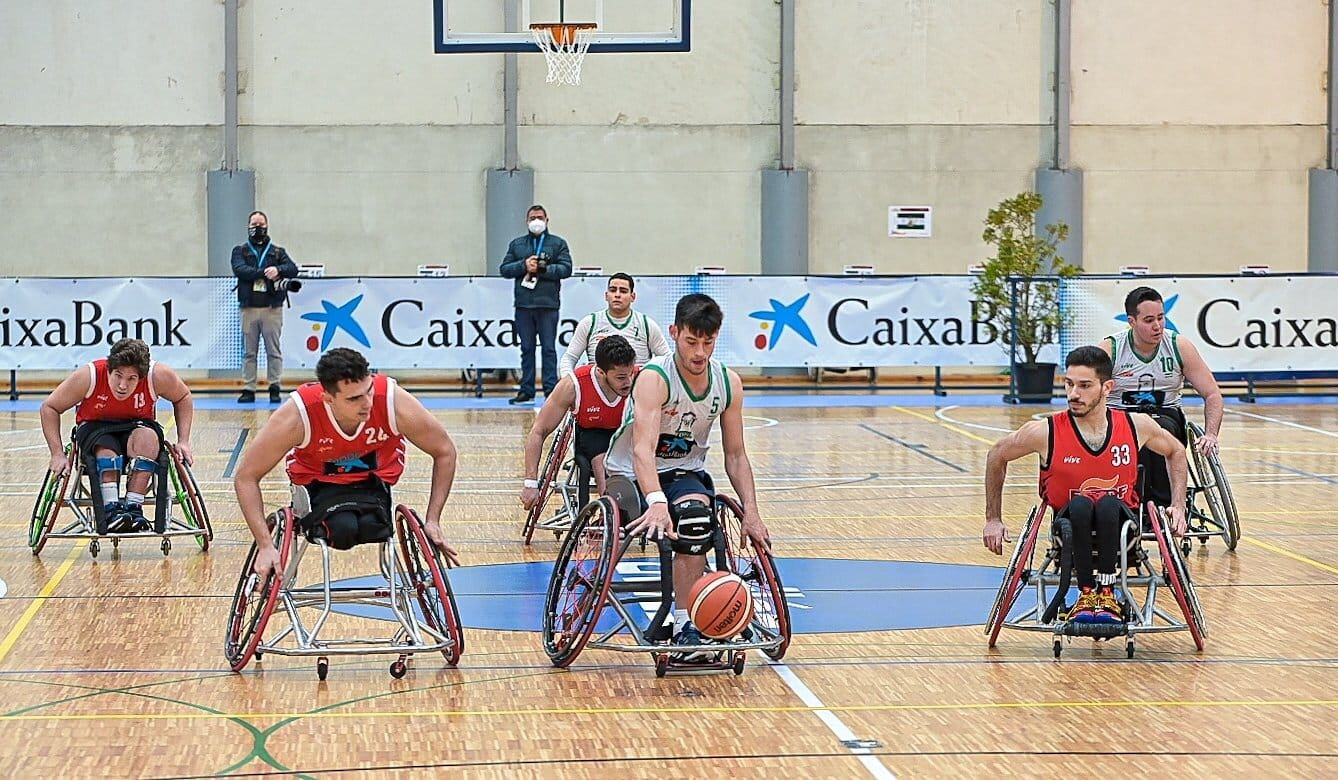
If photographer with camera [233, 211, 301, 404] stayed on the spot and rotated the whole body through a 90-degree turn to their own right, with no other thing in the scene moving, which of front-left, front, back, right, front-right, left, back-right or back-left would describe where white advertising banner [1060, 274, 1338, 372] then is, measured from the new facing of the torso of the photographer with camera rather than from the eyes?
back

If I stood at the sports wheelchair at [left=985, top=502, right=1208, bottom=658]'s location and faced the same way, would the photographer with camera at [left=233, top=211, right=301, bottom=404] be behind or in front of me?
behind

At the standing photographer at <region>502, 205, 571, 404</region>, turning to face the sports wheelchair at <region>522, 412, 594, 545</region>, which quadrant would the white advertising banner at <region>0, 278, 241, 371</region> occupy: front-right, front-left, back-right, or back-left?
back-right

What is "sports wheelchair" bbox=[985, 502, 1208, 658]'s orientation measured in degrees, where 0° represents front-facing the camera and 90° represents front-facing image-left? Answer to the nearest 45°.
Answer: approximately 0°

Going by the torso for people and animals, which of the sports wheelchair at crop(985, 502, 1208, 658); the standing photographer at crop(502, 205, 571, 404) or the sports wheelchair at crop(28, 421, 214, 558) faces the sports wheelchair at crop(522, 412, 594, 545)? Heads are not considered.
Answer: the standing photographer

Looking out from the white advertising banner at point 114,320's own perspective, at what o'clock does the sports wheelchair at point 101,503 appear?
The sports wheelchair is roughly at 12 o'clock from the white advertising banner.

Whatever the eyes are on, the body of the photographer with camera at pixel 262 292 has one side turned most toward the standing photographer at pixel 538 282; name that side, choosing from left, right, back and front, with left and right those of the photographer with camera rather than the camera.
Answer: left

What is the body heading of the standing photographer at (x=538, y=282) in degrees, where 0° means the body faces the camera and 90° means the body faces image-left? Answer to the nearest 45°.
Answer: approximately 0°

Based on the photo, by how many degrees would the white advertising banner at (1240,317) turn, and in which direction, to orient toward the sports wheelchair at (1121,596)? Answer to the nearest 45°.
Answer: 0° — it already faces it

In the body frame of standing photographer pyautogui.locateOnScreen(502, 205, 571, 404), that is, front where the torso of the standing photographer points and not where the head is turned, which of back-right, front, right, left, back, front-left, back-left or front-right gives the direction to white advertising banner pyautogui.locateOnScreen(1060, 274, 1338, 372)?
left
